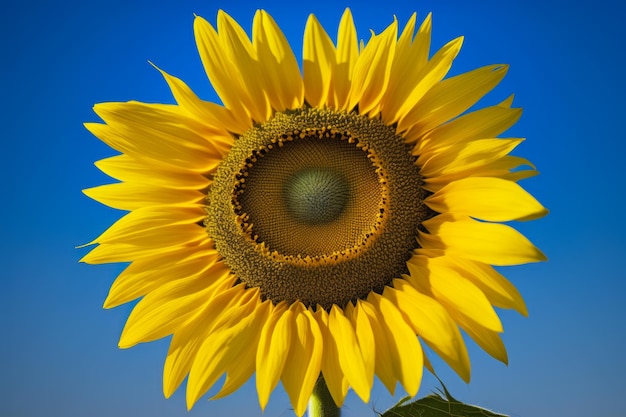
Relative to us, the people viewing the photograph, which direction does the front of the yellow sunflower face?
facing the viewer
